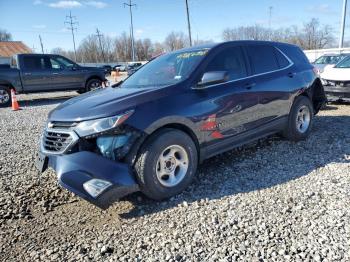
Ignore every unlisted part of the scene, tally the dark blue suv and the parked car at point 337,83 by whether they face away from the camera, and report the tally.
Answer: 0

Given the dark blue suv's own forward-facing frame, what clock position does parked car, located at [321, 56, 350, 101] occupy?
The parked car is roughly at 6 o'clock from the dark blue suv.

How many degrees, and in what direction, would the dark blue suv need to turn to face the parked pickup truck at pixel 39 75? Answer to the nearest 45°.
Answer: approximately 90° to its right

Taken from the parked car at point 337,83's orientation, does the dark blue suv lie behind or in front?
in front

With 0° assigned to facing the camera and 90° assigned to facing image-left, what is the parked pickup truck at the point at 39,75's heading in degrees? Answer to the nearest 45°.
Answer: approximately 225°

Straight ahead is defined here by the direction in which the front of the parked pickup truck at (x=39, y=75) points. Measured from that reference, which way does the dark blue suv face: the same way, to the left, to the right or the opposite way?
the opposite way

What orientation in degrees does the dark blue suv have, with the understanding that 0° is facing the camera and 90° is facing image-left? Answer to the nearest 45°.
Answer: approximately 45°

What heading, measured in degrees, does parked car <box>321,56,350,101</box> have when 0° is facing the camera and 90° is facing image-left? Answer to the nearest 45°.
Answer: approximately 45°
